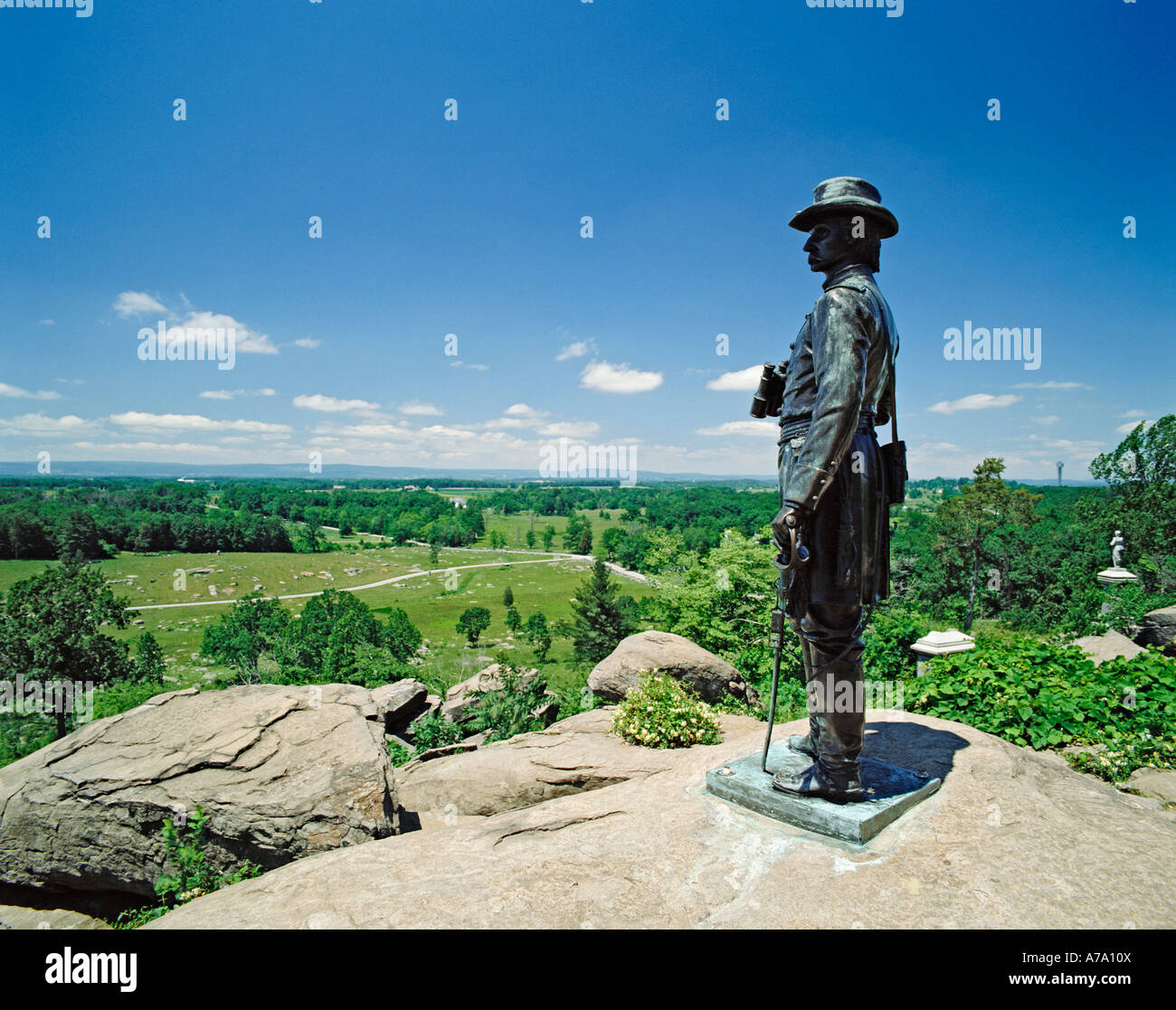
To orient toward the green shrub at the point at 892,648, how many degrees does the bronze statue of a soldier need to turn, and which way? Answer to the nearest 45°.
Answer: approximately 90° to its right

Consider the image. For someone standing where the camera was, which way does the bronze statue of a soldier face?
facing to the left of the viewer

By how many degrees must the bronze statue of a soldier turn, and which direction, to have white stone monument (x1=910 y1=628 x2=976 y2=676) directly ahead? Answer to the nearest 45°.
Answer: approximately 90° to its right

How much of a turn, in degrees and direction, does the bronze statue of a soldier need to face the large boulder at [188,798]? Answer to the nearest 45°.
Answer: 0° — it already faces it

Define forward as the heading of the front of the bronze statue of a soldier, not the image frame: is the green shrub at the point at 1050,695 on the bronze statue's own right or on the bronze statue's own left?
on the bronze statue's own right

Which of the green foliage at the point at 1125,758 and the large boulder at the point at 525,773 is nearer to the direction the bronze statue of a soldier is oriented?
the large boulder
